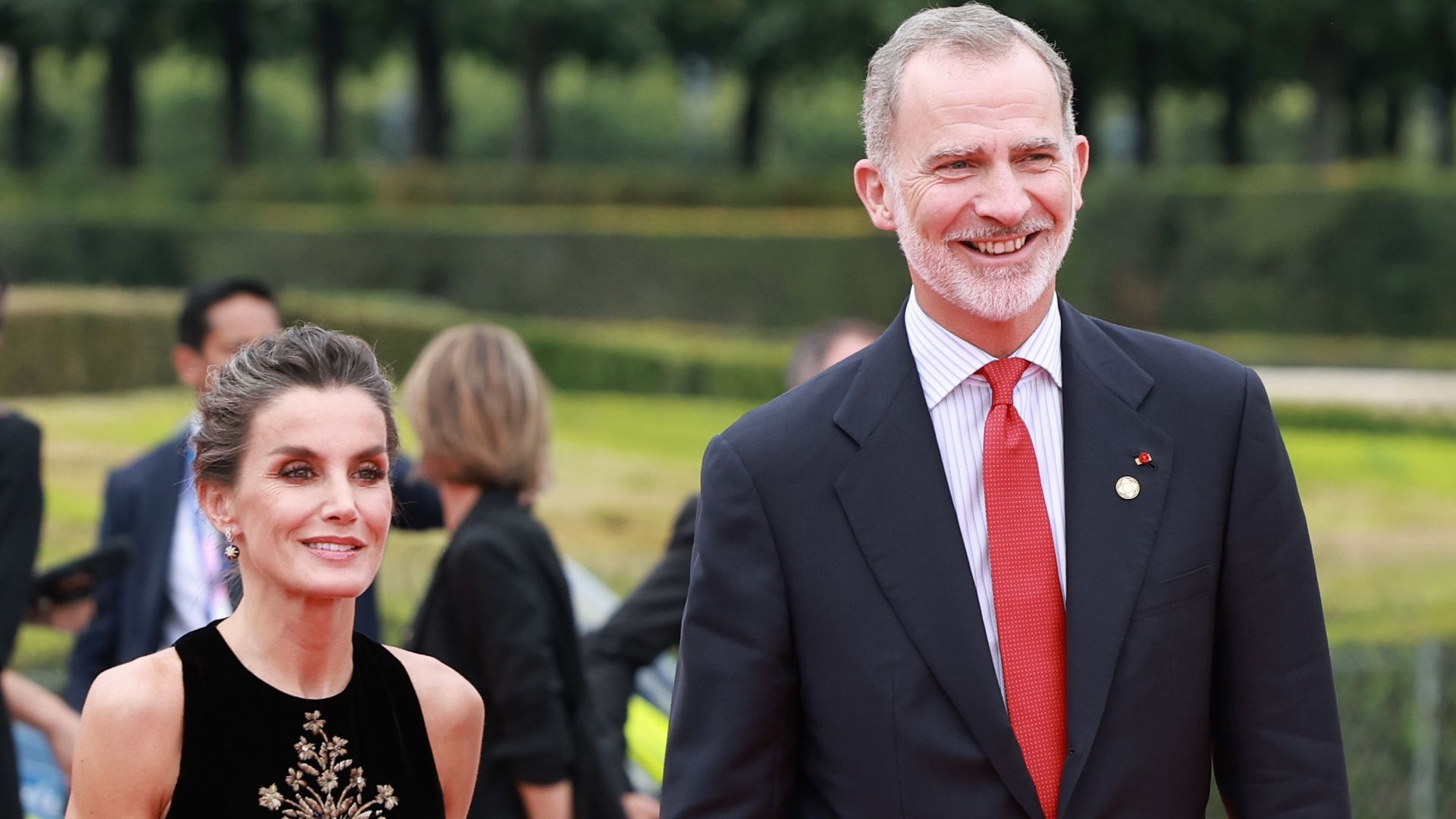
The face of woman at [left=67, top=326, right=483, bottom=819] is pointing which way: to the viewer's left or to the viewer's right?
to the viewer's right

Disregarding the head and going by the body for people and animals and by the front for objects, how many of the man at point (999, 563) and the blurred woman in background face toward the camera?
1

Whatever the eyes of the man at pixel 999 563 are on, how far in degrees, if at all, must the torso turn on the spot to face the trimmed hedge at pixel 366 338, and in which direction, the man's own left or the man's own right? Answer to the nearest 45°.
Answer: approximately 180°

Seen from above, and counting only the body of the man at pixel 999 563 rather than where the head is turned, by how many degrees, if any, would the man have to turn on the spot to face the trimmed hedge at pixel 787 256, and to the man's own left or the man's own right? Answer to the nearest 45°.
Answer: approximately 180°

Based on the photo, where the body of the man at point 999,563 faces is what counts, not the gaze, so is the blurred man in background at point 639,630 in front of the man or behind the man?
behind

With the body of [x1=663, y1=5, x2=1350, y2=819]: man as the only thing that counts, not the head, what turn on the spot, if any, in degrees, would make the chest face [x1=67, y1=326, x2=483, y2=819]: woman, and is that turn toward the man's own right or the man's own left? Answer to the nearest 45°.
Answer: approximately 90° to the man's own right
